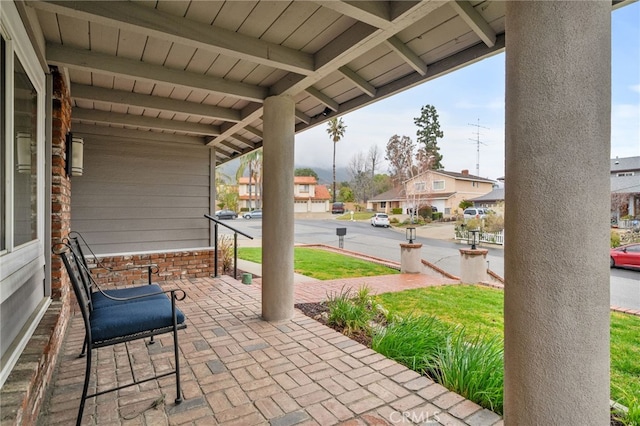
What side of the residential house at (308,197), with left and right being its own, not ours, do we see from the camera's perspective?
front

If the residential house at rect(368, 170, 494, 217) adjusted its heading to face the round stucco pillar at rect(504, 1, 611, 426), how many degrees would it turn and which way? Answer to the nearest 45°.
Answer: approximately 45° to its left

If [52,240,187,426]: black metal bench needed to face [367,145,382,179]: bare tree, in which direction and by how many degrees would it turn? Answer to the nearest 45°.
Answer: approximately 45° to its left

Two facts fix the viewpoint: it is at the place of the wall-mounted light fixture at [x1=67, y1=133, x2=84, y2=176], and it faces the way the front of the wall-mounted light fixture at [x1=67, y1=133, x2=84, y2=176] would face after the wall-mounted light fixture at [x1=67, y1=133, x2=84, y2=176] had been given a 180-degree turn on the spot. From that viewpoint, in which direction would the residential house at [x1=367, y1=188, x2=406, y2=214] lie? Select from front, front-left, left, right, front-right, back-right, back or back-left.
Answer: back-right

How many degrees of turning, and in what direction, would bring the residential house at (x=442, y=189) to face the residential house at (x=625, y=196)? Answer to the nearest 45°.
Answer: approximately 90° to its left

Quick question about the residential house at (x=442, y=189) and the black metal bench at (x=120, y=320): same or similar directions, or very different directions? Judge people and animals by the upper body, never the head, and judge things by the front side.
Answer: very different directions

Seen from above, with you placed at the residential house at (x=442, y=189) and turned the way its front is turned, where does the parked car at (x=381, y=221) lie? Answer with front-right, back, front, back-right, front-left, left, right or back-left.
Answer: front

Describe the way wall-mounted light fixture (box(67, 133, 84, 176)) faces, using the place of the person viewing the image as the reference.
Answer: facing to the right of the viewer

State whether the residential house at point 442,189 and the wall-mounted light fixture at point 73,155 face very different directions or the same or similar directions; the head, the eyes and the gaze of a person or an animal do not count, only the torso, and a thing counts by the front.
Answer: very different directions

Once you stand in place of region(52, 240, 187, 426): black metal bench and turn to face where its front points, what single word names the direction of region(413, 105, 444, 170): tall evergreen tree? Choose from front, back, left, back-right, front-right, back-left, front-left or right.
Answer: front-left

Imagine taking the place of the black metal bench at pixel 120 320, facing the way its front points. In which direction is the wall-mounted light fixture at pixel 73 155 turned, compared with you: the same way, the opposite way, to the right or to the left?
the same way

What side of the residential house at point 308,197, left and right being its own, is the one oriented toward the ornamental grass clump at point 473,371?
front

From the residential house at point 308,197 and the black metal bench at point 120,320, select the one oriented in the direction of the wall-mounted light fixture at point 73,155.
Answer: the residential house

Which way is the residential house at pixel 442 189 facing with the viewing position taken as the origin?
facing the viewer and to the left of the viewer

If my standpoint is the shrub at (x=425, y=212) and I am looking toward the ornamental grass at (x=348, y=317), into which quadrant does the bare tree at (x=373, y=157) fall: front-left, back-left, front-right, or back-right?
back-right

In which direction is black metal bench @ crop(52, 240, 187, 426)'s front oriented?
to the viewer's right

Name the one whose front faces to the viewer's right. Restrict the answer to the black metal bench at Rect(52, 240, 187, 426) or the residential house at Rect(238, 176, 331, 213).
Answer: the black metal bench
